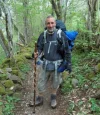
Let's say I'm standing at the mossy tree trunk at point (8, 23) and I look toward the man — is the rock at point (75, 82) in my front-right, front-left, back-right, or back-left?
front-left

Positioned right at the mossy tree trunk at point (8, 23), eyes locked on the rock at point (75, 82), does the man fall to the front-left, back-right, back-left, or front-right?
front-right

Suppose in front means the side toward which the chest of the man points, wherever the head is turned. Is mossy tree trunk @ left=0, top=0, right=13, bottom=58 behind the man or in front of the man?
behind

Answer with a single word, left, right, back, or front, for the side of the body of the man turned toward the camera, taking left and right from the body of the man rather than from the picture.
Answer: front

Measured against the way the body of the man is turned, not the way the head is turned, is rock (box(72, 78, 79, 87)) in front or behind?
behind
